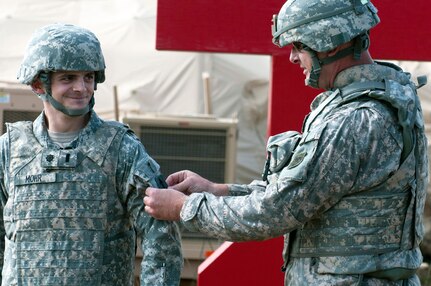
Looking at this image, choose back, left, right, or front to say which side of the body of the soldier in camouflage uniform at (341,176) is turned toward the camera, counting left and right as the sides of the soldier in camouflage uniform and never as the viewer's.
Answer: left

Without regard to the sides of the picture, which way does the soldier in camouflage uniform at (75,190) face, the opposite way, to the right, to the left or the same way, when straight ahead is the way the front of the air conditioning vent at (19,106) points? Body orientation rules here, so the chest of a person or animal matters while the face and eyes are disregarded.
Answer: the same way

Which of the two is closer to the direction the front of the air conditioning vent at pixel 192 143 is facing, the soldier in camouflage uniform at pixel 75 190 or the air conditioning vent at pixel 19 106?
the soldier in camouflage uniform

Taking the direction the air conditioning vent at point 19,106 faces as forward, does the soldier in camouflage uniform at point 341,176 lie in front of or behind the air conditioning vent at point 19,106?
in front

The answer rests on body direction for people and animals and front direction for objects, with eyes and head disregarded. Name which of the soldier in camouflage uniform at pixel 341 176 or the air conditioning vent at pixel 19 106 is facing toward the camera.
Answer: the air conditioning vent

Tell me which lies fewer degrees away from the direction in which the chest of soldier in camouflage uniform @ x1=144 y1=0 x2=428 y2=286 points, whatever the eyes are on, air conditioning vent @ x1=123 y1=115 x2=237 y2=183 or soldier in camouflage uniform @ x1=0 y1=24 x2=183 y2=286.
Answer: the soldier in camouflage uniform

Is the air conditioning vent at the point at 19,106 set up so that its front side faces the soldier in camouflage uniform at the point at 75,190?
yes

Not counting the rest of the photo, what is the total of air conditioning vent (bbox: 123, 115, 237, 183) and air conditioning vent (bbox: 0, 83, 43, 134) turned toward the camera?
2

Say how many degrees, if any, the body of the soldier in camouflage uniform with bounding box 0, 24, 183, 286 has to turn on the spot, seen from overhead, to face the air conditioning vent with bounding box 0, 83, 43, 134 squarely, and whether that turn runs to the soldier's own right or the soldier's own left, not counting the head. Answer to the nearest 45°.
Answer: approximately 180°

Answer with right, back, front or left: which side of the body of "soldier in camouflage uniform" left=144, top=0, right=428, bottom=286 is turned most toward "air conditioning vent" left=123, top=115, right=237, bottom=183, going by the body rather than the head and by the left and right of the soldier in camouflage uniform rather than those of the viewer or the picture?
right

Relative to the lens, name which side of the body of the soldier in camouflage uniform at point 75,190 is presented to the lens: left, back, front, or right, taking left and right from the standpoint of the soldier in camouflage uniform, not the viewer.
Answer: front

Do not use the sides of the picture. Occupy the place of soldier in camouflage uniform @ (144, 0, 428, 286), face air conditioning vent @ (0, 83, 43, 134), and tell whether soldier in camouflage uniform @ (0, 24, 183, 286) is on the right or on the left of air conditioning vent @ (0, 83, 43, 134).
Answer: left

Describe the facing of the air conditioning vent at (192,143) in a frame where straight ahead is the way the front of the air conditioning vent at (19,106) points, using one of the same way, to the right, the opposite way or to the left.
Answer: the same way

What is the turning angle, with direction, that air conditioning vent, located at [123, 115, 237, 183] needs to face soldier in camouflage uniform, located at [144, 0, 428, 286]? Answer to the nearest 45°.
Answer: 0° — it already faces them

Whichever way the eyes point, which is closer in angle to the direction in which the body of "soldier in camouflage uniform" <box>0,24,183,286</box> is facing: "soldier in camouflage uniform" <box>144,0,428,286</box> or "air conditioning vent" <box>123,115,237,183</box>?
the soldier in camouflage uniform

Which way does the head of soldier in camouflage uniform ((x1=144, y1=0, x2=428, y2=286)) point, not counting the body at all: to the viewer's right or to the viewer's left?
to the viewer's left

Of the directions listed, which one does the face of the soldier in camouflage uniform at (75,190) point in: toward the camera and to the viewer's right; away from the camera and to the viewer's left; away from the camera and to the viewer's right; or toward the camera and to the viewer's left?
toward the camera and to the viewer's right

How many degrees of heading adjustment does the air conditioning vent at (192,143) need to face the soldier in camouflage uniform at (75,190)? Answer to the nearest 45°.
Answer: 0° — it already faces them
